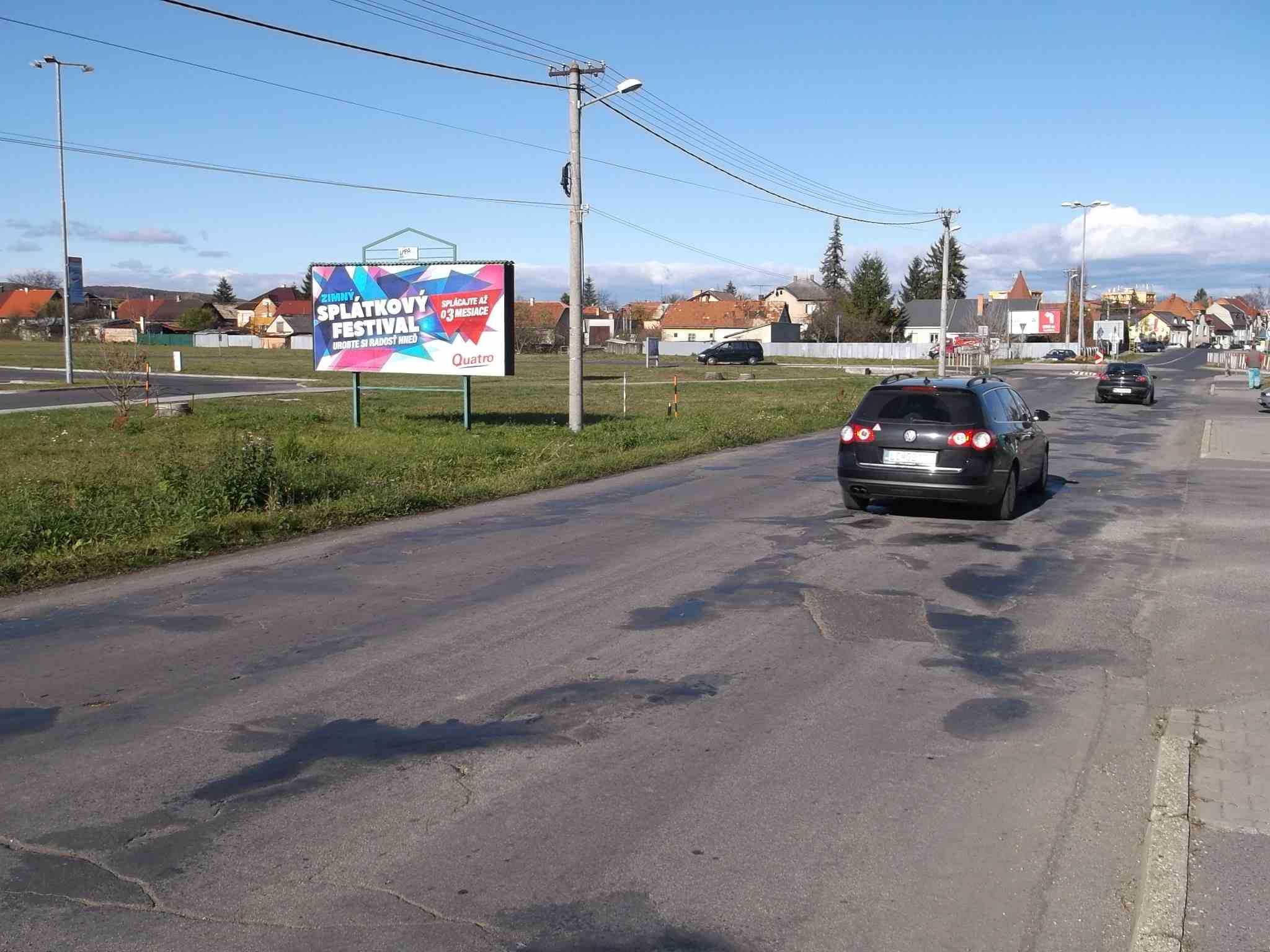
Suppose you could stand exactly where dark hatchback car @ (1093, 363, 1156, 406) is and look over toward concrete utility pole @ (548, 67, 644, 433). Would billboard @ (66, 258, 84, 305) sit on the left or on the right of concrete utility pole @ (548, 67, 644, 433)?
right

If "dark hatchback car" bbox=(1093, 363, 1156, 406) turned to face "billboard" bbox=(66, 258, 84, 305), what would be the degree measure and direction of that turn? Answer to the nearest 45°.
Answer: approximately 90° to its left

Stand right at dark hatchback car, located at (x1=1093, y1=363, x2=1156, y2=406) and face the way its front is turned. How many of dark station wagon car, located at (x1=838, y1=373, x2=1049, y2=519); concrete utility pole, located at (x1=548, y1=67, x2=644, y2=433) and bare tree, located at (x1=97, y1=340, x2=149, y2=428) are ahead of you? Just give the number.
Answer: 0

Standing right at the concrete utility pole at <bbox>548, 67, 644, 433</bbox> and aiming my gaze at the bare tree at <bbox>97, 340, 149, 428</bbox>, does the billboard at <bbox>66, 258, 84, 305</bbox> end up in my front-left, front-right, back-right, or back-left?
front-right

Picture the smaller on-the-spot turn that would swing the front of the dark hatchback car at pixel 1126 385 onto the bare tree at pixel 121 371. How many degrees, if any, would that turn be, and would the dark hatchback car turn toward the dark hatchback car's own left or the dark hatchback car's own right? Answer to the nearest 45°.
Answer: approximately 135° to the dark hatchback car's own left

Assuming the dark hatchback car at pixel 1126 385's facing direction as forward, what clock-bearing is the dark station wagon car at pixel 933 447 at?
the dark station wagon car at pixel 933 447 is roughly at 6 o'clock from the dark hatchback car at pixel 1126 385.

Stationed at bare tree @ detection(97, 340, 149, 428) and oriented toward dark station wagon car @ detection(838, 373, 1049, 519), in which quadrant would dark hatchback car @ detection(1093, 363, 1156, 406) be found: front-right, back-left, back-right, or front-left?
front-left

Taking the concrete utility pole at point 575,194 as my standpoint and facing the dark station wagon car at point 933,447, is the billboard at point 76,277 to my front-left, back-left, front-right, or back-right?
back-right

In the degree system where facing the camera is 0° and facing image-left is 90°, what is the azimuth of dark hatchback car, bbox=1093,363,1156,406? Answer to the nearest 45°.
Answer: approximately 180°

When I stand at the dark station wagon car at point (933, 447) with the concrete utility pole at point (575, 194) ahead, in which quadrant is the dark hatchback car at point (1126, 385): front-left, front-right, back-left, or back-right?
front-right

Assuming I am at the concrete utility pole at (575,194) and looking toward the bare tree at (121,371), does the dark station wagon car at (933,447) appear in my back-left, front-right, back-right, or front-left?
back-left

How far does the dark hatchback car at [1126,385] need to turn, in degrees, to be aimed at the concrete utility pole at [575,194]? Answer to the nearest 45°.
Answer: approximately 135° to its left
